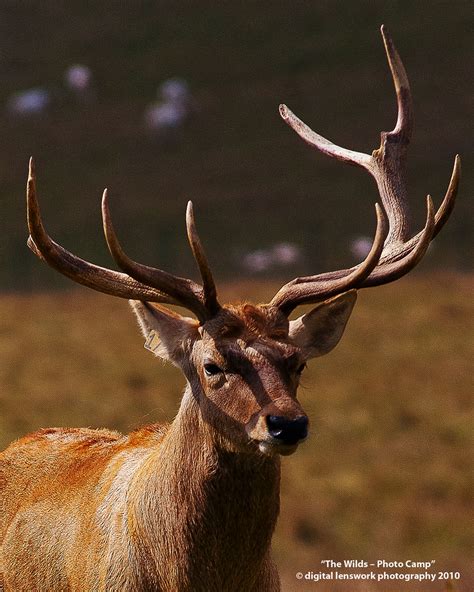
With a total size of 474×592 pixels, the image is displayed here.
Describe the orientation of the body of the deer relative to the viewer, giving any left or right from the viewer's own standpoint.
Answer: facing the viewer and to the right of the viewer
